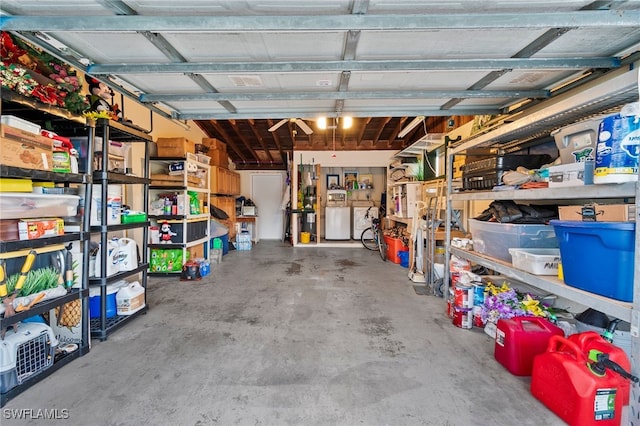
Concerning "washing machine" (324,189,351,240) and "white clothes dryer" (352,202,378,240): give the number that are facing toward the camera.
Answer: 2

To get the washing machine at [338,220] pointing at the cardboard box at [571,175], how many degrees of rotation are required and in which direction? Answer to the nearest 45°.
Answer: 0° — it already faces it

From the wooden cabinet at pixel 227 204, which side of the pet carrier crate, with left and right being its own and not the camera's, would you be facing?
left

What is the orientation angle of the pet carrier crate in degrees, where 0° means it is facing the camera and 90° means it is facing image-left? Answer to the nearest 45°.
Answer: approximately 315°

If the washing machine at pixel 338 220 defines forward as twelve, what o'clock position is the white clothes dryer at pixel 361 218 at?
the white clothes dryer at pixel 361 218 is roughly at 9 o'clock from the washing machine at pixel 338 220.

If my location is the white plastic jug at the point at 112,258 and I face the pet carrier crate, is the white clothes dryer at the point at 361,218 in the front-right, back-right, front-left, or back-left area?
back-left

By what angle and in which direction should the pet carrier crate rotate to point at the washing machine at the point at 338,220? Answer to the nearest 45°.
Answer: approximately 90° to its left

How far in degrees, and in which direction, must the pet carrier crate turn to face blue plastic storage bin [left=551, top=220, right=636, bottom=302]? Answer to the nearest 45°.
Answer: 0° — it already faces it

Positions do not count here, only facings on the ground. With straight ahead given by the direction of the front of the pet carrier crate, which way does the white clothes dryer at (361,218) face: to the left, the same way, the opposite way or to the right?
to the right

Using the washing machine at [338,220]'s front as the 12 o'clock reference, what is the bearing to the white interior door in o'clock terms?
The white interior door is roughly at 4 o'clock from the washing machine.

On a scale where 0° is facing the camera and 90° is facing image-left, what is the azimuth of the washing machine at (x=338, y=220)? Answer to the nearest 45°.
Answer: approximately 0°
